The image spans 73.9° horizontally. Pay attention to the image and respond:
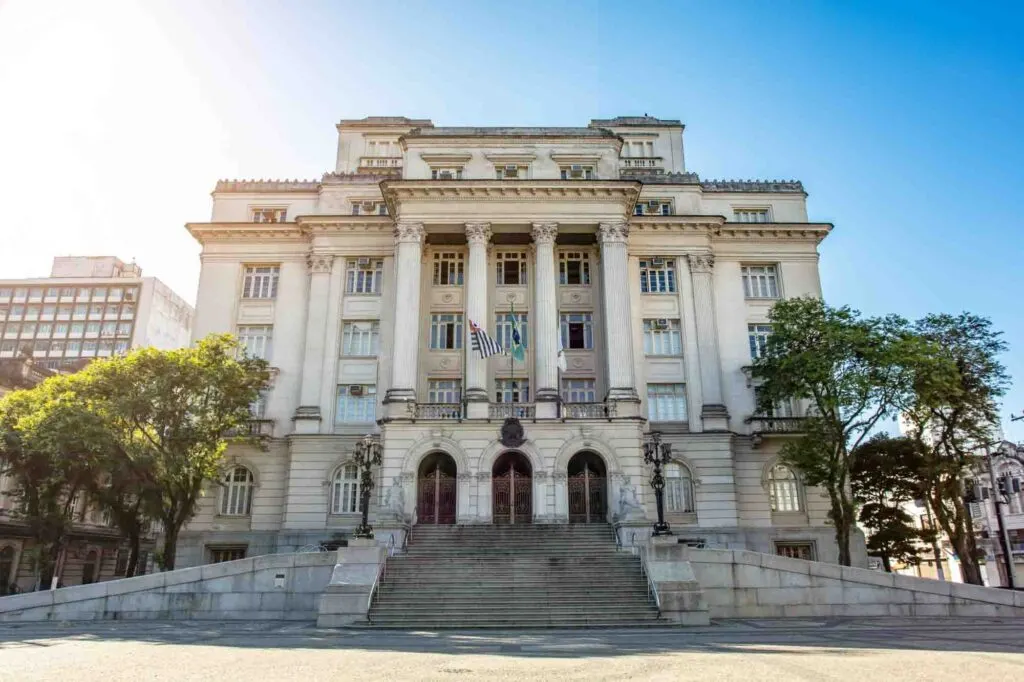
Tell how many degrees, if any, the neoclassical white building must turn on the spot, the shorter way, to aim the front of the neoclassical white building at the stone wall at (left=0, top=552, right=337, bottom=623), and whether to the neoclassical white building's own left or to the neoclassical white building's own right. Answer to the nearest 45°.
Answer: approximately 45° to the neoclassical white building's own right

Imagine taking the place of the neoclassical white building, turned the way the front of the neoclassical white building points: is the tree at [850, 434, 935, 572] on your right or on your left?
on your left

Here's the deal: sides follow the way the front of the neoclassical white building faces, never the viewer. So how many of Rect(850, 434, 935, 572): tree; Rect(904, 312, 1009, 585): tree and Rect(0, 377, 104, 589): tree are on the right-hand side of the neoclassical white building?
1

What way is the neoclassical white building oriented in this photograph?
toward the camera

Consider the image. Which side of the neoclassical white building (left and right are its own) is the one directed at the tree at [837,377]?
left

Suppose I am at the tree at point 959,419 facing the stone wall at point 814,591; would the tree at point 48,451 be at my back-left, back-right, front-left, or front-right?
front-right

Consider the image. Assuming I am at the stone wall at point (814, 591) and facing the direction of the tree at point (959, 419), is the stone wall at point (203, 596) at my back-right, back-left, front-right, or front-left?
back-left

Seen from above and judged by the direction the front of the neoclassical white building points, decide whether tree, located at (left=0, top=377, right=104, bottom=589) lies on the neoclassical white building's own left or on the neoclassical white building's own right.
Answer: on the neoclassical white building's own right

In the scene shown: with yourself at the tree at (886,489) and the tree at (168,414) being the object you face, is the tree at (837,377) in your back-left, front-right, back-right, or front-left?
front-left

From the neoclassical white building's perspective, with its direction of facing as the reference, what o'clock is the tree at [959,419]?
The tree is roughly at 9 o'clock from the neoclassical white building.
